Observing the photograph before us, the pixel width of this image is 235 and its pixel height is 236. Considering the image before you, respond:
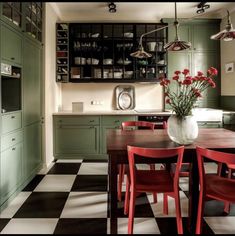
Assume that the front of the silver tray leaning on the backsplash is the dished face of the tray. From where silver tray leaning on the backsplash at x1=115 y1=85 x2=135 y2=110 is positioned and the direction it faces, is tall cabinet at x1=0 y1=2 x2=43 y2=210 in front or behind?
in front

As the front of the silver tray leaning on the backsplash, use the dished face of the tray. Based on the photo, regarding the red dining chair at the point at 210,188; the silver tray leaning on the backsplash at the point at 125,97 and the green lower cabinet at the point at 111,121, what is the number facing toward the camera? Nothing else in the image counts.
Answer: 2

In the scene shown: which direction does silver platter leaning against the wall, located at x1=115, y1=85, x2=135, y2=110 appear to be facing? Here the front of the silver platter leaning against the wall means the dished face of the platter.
toward the camera

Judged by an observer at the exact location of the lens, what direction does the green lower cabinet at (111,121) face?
facing the viewer

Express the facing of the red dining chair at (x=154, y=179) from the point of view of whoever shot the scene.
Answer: facing away from the viewer

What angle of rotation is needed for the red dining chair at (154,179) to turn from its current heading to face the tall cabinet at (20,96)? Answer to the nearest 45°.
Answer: approximately 45° to its left

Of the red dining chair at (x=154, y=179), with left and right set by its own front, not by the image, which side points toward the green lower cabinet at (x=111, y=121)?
front

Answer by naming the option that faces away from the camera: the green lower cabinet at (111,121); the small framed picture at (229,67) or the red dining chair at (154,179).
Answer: the red dining chair

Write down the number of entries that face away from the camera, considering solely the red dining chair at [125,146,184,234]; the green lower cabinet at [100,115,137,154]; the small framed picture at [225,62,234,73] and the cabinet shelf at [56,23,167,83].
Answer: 1
